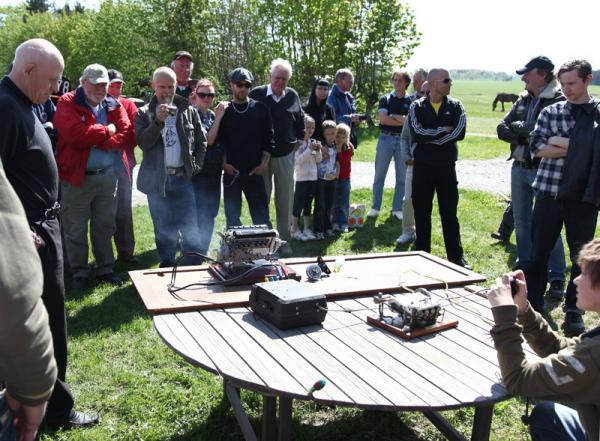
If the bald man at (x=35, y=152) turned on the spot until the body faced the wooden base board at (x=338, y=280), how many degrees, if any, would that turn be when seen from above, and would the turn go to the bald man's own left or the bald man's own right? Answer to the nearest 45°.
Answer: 0° — they already face it

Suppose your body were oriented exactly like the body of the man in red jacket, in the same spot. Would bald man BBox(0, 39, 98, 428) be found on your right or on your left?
on your right

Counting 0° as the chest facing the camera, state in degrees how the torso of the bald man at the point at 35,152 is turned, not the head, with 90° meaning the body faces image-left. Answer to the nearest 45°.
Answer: approximately 270°

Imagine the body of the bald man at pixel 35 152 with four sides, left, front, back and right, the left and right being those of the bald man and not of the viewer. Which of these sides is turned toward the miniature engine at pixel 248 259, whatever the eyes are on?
front

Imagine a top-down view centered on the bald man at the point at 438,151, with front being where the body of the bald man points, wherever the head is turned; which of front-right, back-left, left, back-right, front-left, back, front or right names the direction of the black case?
front

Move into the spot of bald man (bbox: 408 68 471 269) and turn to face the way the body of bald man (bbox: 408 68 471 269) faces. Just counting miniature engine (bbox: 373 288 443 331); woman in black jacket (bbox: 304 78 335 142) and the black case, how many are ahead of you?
2

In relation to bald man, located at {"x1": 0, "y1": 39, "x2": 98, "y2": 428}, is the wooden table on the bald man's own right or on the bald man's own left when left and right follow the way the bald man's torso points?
on the bald man's own right

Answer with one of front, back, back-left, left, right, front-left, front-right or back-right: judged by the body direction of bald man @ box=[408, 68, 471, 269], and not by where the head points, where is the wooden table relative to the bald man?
front

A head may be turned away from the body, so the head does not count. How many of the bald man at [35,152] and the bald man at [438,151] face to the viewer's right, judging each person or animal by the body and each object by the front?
1

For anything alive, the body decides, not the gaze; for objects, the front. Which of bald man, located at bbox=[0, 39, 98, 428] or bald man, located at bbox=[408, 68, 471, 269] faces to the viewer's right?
bald man, located at bbox=[0, 39, 98, 428]

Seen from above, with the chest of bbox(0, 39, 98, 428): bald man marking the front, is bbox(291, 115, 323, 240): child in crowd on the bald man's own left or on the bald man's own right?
on the bald man's own left

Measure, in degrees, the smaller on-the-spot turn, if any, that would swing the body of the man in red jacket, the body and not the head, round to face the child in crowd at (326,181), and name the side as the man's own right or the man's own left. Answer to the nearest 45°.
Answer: approximately 45° to the man's own left

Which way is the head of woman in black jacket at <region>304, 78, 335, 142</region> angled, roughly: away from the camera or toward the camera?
toward the camera

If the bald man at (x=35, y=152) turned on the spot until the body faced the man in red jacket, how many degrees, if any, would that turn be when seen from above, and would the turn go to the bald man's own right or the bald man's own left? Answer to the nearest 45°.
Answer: approximately 90° to the bald man's own left

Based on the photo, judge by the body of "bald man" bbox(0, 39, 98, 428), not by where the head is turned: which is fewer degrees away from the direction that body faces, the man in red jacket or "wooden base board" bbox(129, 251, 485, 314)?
the wooden base board

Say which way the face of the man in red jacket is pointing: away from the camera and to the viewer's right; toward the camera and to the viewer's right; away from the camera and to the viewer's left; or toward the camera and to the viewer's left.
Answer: toward the camera and to the viewer's right

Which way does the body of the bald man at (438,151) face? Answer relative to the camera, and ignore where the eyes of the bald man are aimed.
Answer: toward the camera
